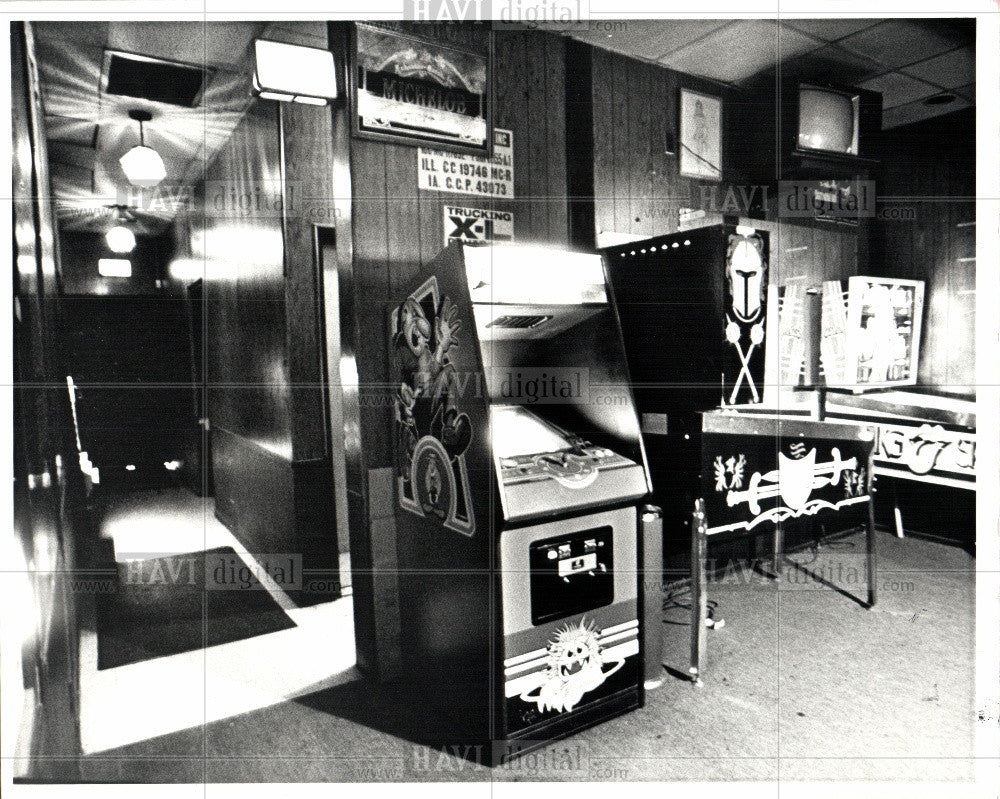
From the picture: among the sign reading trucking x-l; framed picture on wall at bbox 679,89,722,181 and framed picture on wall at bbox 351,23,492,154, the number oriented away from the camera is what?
0

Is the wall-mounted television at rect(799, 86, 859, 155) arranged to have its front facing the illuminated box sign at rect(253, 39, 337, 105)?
no

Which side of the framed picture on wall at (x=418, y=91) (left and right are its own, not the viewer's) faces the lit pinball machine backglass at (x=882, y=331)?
left

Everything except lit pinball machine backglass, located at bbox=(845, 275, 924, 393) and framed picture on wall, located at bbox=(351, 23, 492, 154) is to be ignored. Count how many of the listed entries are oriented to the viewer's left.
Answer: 0

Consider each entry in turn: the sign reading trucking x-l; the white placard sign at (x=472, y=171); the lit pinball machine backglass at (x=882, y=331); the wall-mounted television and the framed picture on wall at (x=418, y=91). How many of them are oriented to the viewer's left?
0

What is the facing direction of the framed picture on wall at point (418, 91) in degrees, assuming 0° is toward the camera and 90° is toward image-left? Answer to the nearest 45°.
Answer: approximately 315°

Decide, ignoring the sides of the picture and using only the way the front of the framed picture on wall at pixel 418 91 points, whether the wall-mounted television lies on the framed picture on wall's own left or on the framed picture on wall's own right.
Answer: on the framed picture on wall's own left

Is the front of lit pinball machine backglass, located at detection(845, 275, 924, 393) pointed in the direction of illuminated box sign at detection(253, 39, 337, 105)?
no

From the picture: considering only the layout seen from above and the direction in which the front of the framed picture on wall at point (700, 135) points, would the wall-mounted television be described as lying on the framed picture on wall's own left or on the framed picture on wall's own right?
on the framed picture on wall's own left

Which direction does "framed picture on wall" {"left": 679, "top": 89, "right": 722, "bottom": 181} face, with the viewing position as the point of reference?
facing the viewer and to the right of the viewer

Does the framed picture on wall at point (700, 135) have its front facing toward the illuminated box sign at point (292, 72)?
no

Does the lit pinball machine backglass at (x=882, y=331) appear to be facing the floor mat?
no
